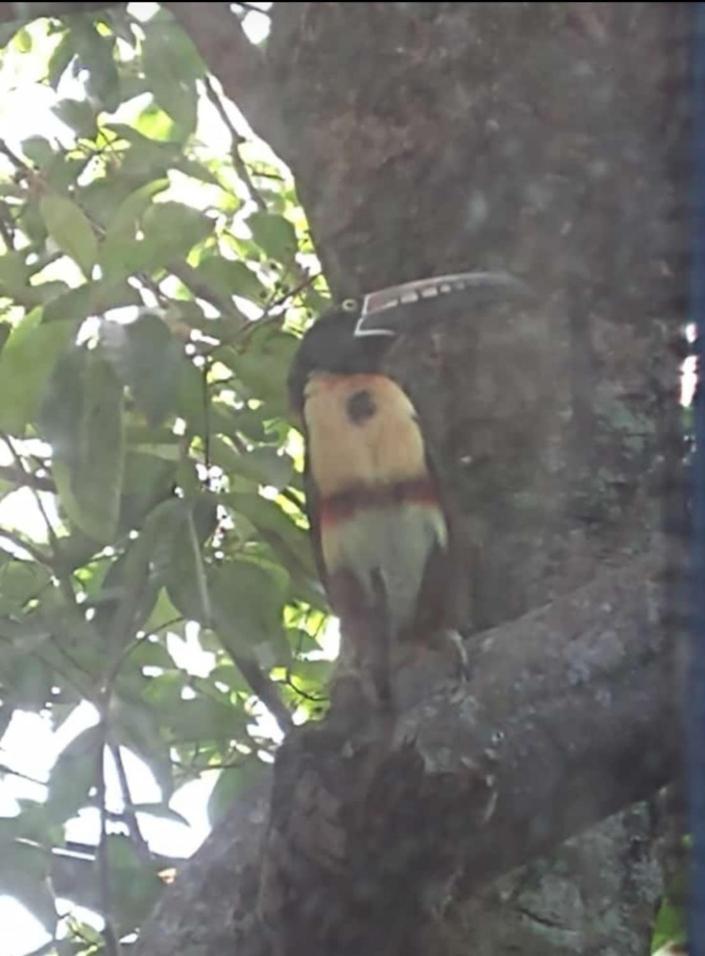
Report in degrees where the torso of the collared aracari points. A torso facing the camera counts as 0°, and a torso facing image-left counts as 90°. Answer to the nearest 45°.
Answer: approximately 0°
